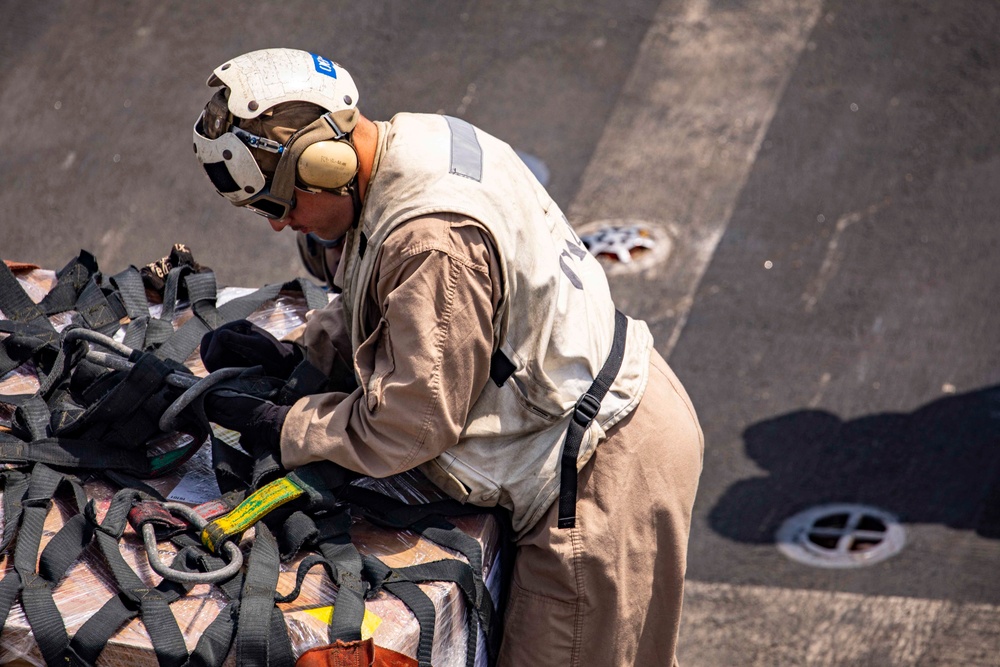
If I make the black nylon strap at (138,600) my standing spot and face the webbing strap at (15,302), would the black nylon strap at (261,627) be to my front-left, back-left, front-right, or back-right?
back-right

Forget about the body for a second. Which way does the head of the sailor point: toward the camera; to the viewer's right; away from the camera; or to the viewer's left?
to the viewer's left

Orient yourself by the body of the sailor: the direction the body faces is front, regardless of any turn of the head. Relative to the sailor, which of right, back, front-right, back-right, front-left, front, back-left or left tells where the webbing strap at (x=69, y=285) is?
front-right

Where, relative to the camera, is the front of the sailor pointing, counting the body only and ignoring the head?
to the viewer's left

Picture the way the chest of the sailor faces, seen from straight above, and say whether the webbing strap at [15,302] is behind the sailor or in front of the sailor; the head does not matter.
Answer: in front

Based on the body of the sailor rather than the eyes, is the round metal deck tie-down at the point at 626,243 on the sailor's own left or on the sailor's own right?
on the sailor's own right

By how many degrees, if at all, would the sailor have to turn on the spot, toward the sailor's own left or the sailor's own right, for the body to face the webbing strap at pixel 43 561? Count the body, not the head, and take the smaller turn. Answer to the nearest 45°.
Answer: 0° — they already face it

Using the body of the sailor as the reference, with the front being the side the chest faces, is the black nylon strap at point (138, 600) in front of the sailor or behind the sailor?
in front

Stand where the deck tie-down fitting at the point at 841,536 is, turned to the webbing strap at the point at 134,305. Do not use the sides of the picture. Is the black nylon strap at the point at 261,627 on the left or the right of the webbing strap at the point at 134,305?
left
